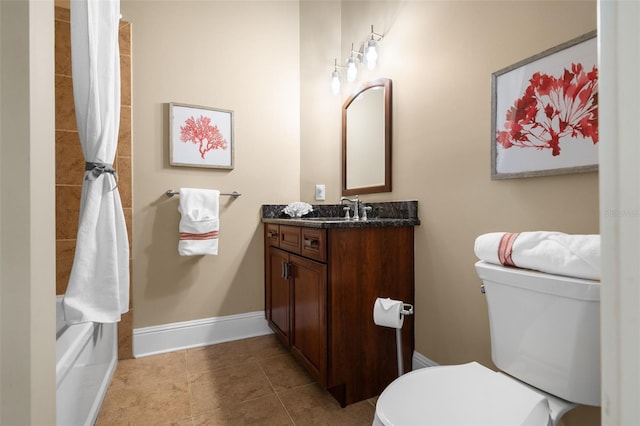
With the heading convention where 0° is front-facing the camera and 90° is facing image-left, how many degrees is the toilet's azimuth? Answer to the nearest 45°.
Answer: approximately 45°

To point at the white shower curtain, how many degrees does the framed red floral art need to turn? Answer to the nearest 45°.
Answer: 0° — it already faces it

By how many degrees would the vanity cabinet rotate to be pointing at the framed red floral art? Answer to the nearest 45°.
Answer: approximately 90° to its left

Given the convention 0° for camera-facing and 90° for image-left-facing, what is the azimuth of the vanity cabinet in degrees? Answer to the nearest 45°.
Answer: approximately 45°

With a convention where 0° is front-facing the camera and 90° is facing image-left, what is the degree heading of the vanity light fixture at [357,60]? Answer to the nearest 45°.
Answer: approximately 45°

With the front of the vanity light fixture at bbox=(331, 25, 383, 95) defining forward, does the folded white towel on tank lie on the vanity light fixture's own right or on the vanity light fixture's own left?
on the vanity light fixture's own left

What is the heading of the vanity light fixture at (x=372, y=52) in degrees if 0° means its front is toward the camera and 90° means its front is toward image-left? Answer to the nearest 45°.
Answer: approximately 45°

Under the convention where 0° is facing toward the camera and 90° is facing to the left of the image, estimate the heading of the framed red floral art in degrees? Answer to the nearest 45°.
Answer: approximately 45°
